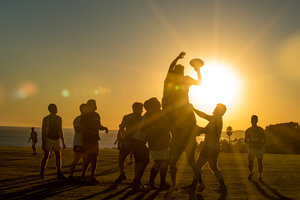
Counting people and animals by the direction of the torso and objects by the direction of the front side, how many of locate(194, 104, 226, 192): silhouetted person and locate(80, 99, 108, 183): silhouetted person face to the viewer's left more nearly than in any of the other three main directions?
1

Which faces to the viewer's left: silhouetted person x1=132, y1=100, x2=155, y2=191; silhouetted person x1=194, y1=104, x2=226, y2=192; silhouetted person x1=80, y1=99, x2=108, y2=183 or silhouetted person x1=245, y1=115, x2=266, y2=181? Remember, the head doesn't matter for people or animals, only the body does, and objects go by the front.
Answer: silhouetted person x1=194, y1=104, x2=226, y2=192

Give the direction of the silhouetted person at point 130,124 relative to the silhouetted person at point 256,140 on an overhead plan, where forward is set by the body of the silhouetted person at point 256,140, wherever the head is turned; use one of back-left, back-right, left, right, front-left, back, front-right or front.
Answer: front-right

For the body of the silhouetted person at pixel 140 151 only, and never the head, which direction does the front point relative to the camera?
to the viewer's right

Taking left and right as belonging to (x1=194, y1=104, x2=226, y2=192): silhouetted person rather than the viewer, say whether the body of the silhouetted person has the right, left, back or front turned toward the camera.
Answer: left

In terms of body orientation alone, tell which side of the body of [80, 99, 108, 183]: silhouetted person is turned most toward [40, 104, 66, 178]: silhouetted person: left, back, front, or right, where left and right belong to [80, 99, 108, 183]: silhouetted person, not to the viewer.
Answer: back

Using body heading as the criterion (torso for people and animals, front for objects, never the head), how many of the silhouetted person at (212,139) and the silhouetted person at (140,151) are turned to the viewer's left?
1

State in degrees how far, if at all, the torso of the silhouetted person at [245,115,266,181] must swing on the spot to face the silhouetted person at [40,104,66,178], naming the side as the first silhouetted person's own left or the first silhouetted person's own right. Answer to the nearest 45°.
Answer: approximately 45° to the first silhouetted person's own right

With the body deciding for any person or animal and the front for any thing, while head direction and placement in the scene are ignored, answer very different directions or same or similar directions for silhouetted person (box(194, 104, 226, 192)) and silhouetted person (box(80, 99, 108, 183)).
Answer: very different directions

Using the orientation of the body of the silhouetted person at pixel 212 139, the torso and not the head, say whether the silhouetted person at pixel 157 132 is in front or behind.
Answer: in front

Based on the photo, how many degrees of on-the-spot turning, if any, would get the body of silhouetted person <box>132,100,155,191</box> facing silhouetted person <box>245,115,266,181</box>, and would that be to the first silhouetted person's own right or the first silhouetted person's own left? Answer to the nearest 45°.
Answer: approximately 45° to the first silhouetted person's own left
